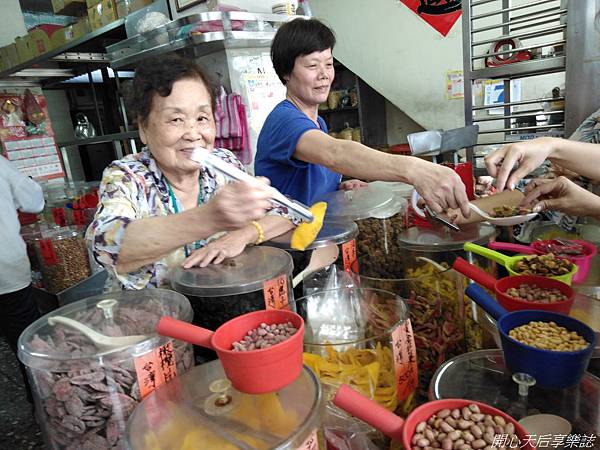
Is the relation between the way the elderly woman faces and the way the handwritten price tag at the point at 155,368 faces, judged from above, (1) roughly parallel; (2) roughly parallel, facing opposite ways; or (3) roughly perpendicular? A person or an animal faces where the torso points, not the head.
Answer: roughly parallel

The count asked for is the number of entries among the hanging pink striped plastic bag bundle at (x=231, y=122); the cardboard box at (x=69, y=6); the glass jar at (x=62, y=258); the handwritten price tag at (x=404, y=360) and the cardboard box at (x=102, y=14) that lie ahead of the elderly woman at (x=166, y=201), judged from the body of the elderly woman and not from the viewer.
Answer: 1

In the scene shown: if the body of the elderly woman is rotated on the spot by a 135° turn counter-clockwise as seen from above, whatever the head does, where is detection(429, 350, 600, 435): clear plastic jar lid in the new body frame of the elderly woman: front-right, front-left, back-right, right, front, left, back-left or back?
back-right

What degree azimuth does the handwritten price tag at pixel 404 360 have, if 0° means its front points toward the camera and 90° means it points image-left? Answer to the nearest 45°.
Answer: approximately 315°

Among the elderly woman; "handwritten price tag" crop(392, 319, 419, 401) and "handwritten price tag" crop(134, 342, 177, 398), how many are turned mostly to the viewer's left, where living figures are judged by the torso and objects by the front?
0

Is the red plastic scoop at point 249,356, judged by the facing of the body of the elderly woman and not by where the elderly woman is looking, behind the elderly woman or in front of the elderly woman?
in front

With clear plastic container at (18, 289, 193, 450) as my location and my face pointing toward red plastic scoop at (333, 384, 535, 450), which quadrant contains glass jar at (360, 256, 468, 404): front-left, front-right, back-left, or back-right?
front-left

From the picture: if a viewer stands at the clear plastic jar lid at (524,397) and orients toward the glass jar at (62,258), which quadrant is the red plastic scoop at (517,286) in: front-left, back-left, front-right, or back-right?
front-right

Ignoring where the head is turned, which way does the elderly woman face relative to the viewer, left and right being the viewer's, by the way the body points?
facing the viewer and to the right of the viewer
